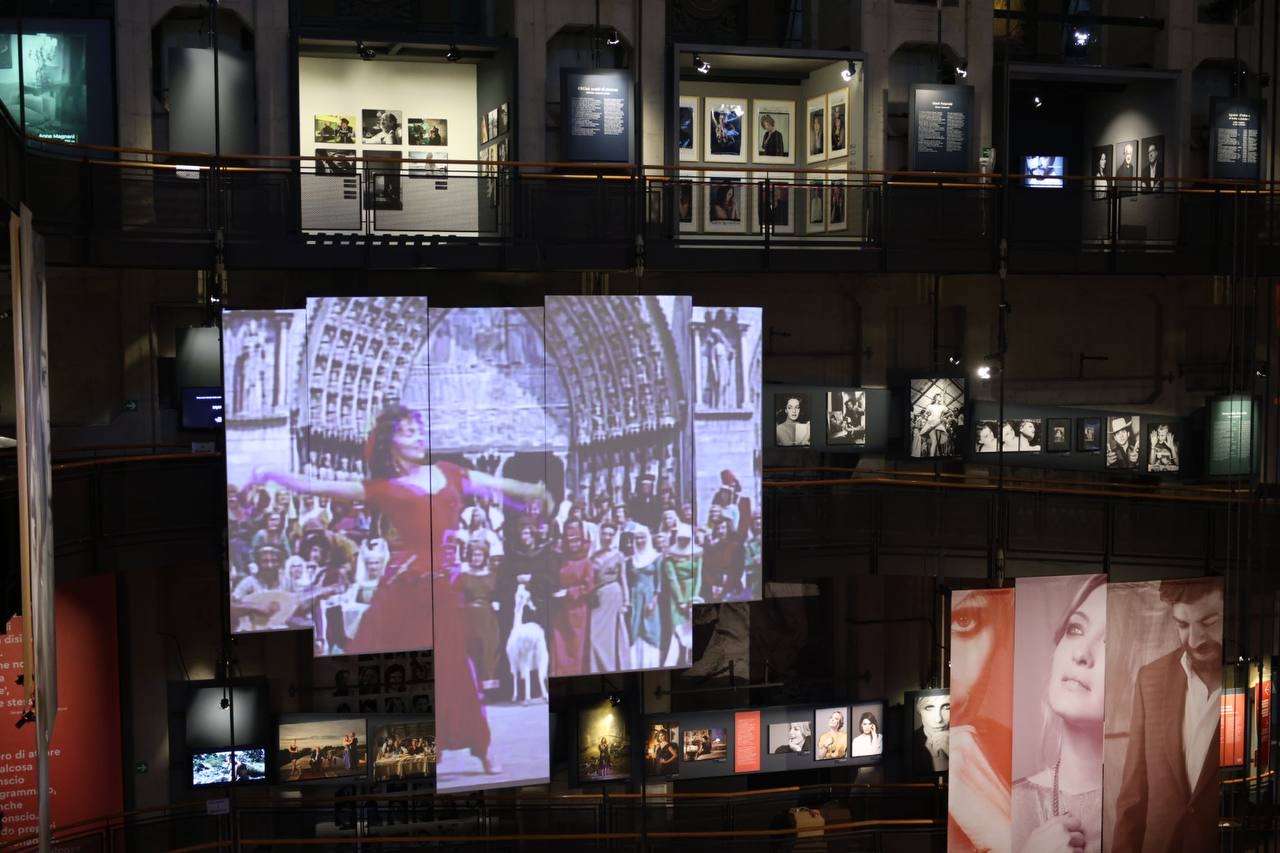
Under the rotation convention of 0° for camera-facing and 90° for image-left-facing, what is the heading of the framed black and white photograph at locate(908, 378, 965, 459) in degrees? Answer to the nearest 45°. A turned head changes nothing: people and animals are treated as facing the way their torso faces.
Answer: approximately 0°

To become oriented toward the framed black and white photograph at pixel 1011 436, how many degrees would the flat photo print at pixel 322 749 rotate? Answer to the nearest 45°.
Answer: approximately 90° to its left

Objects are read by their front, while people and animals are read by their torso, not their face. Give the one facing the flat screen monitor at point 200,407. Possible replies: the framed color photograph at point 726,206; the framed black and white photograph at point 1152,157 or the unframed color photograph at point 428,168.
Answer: the framed black and white photograph at point 1152,157

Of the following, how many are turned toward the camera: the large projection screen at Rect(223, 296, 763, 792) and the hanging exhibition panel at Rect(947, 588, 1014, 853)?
2

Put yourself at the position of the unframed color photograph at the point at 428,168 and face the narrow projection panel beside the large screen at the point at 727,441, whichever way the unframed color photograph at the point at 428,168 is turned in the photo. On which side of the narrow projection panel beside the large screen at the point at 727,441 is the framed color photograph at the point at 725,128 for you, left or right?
left

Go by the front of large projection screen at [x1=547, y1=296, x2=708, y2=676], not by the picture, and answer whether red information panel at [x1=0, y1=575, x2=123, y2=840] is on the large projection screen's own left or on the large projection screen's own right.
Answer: on the large projection screen's own right

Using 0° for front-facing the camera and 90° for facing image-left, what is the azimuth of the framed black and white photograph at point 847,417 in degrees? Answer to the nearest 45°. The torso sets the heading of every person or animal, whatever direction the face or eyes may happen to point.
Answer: approximately 0°
